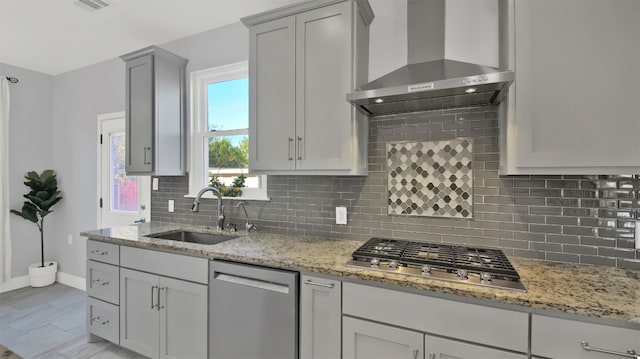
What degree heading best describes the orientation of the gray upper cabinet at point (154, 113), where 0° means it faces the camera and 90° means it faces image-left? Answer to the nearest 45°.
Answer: approximately 45°

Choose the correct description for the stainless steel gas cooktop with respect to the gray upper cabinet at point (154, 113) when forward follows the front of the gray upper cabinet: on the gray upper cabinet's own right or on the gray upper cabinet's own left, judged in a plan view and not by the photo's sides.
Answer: on the gray upper cabinet's own left

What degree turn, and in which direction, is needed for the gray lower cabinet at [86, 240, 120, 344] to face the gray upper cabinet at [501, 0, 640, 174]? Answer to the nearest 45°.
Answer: approximately 90° to its left

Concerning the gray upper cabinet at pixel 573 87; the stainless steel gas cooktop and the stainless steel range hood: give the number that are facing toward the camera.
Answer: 3

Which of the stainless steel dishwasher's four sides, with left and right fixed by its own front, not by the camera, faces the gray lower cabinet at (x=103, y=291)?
right

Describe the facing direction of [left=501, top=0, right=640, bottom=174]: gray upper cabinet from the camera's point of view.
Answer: facing the viewer

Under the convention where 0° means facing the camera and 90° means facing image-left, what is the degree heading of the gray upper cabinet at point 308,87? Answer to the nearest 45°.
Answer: approximately 45°

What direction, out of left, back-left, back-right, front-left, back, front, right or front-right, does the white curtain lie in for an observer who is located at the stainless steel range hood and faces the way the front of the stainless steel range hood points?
right

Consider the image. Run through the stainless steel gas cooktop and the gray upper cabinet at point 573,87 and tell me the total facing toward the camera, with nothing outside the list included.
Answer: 2

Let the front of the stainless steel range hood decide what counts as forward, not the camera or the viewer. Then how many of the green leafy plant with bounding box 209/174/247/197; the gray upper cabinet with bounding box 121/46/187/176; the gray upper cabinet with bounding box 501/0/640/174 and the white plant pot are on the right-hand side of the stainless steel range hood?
3

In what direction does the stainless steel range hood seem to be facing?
toward the camera

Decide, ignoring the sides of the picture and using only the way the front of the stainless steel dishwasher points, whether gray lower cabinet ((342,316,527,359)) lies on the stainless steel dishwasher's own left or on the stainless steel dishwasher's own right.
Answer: on the stainless steel dishwasher's own left

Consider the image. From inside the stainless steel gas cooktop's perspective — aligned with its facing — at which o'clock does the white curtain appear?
The white curtain is roughly at 3 o'clock from the stainless steel gas cooktop.

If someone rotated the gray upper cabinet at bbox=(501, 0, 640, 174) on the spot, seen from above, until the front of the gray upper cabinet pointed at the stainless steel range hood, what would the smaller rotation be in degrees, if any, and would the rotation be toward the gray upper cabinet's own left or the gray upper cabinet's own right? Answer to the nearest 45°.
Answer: approximately 90° to the gray upper cabinet's own right
